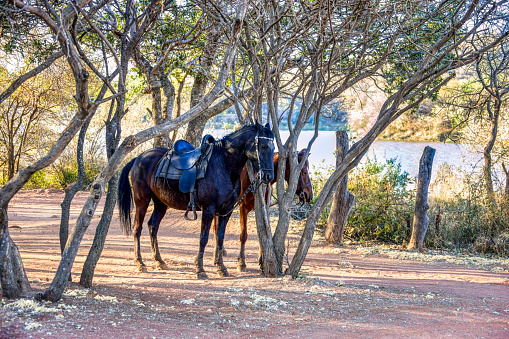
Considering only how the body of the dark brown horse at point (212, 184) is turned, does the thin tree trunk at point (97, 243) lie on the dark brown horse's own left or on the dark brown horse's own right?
on the dark brown horse's own right

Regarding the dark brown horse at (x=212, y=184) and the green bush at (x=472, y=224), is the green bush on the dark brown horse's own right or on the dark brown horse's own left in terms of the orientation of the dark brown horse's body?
on the dark brown horse's own left

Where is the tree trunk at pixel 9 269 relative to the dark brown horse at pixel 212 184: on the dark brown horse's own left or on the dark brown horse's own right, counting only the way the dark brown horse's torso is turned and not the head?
on the dark brown horse's own right

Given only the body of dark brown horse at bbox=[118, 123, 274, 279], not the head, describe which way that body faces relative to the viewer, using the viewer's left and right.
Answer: facing the viewer and to the right of the viewer

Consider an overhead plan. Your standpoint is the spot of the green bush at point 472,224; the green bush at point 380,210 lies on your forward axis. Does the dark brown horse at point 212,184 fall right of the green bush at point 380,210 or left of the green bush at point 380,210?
left

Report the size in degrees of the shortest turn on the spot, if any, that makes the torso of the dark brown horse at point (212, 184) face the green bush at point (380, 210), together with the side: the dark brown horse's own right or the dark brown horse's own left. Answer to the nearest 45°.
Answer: approximately 90° to the dark brown horse's own left
